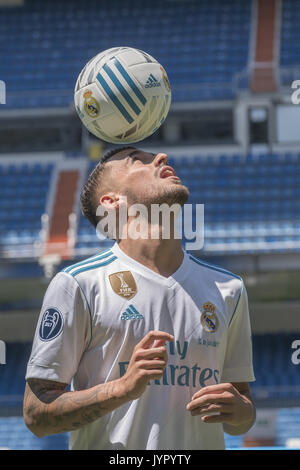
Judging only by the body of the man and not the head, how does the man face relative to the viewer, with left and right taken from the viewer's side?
facing the viewer and to the right of the viewer

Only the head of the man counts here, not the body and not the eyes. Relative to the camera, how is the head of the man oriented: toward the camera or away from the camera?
toward the camera
